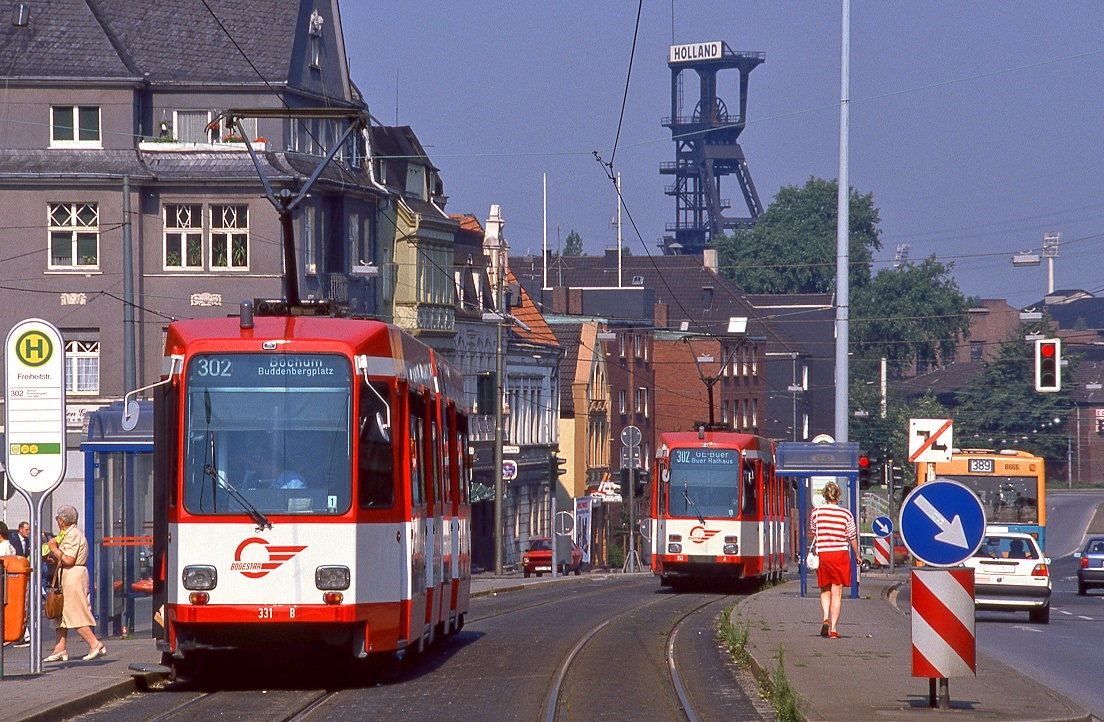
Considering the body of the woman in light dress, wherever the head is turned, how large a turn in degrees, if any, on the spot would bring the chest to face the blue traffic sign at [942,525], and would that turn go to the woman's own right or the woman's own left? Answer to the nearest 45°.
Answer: approximately 135° to the woman's own left

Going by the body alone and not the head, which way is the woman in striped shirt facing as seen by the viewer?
away from the camera

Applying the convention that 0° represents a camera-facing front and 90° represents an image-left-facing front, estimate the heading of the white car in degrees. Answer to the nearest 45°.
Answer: approximately 180°

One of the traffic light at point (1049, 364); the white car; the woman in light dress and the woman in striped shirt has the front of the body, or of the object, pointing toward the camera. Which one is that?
the traffic light

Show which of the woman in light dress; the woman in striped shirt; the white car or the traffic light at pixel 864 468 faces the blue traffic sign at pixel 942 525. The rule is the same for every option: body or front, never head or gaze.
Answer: the traffic light

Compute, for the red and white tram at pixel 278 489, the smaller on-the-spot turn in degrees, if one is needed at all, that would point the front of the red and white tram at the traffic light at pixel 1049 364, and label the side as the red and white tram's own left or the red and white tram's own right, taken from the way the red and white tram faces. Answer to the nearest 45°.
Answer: approximately 135° to the red and white tram's own left

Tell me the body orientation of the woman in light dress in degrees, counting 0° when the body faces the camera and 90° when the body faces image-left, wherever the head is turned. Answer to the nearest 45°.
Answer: approximately 90°

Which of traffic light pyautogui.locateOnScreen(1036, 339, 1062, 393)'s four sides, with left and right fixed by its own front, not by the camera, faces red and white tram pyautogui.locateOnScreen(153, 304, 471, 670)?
front

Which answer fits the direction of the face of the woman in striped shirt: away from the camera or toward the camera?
away from the camera
